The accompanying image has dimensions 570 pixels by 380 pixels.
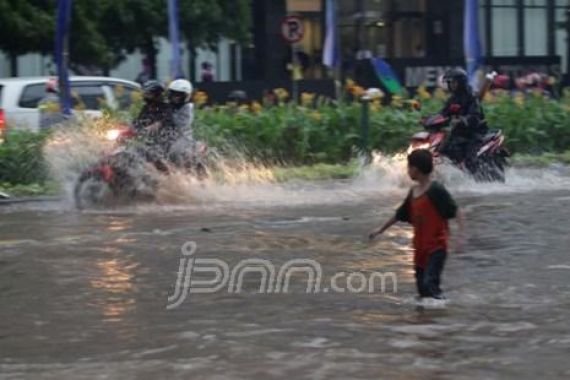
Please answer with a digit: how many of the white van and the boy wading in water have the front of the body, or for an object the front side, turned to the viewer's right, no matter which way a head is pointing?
1

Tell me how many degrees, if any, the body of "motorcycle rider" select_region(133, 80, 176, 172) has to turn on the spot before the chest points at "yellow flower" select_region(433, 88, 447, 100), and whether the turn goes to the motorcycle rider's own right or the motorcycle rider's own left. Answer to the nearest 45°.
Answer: approximately 180°

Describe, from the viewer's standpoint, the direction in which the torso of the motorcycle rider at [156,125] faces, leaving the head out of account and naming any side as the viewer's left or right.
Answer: facing the viewer and to the left of the viewer

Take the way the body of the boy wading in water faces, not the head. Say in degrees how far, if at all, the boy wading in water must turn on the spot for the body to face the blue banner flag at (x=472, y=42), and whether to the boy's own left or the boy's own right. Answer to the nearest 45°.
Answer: approximately 135° to the boy's own right

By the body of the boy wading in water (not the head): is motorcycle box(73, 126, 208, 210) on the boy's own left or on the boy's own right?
on the boy's own right

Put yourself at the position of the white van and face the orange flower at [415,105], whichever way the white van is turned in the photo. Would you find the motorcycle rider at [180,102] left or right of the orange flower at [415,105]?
right

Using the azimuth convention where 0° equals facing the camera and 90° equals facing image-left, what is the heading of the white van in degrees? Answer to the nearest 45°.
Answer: approximately 270°

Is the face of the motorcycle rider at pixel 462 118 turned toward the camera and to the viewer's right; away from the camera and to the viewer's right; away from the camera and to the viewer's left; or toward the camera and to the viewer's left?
toward the camera and to the viewer's left

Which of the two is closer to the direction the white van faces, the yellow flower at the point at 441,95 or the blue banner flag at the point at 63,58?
the yellow flower

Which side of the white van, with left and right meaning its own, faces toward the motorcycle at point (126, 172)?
right

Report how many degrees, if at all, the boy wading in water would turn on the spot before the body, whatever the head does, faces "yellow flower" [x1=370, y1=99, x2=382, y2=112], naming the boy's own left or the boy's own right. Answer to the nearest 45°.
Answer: approximately 135° to the boy's own right

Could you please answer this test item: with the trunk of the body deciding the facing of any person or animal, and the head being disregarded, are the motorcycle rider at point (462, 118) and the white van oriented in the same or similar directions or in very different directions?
very different directions

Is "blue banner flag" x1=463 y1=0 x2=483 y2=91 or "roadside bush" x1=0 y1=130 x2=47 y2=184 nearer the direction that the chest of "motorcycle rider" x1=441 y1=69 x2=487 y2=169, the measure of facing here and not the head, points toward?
the roadside bush
